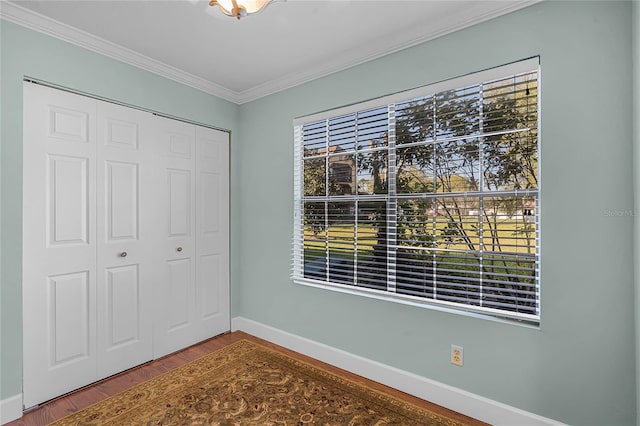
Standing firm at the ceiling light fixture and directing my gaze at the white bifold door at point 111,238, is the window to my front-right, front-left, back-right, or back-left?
back-right

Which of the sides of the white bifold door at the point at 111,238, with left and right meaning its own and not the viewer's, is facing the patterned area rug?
front

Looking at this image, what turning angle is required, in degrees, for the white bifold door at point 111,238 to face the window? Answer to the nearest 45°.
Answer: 0° — it already faces it

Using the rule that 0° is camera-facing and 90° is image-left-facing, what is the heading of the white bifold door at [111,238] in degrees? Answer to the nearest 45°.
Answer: approximately 315°

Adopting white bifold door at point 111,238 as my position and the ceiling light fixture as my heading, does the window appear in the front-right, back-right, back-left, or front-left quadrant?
front-left
